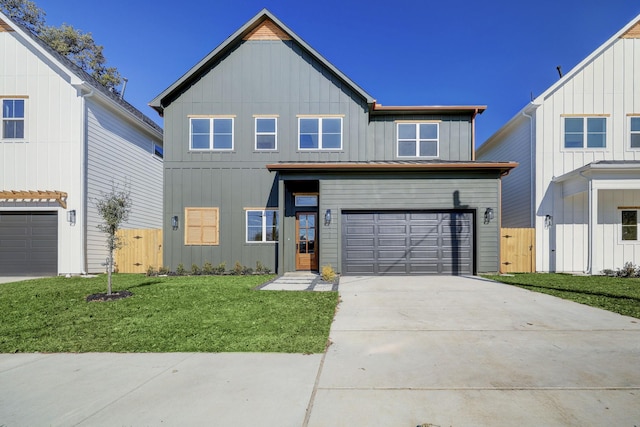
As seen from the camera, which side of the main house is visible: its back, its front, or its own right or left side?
front

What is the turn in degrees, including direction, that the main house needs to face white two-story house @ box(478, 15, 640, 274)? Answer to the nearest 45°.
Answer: approximately 90° to its left

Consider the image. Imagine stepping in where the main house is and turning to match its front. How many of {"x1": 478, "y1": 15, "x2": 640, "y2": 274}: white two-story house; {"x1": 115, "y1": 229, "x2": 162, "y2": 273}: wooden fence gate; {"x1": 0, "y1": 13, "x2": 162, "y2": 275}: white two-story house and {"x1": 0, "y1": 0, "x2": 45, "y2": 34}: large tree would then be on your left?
1

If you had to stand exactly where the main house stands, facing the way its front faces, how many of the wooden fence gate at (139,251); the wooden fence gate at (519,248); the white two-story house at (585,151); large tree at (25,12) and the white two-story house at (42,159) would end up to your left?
2

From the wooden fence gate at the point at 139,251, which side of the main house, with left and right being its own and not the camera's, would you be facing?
right

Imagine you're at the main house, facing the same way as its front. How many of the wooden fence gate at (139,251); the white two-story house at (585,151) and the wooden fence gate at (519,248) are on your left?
2

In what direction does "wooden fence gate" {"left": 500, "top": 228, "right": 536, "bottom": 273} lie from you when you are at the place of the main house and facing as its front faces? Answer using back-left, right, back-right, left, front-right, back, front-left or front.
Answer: left

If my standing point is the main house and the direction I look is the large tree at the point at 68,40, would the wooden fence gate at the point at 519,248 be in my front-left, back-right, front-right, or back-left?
back-right
